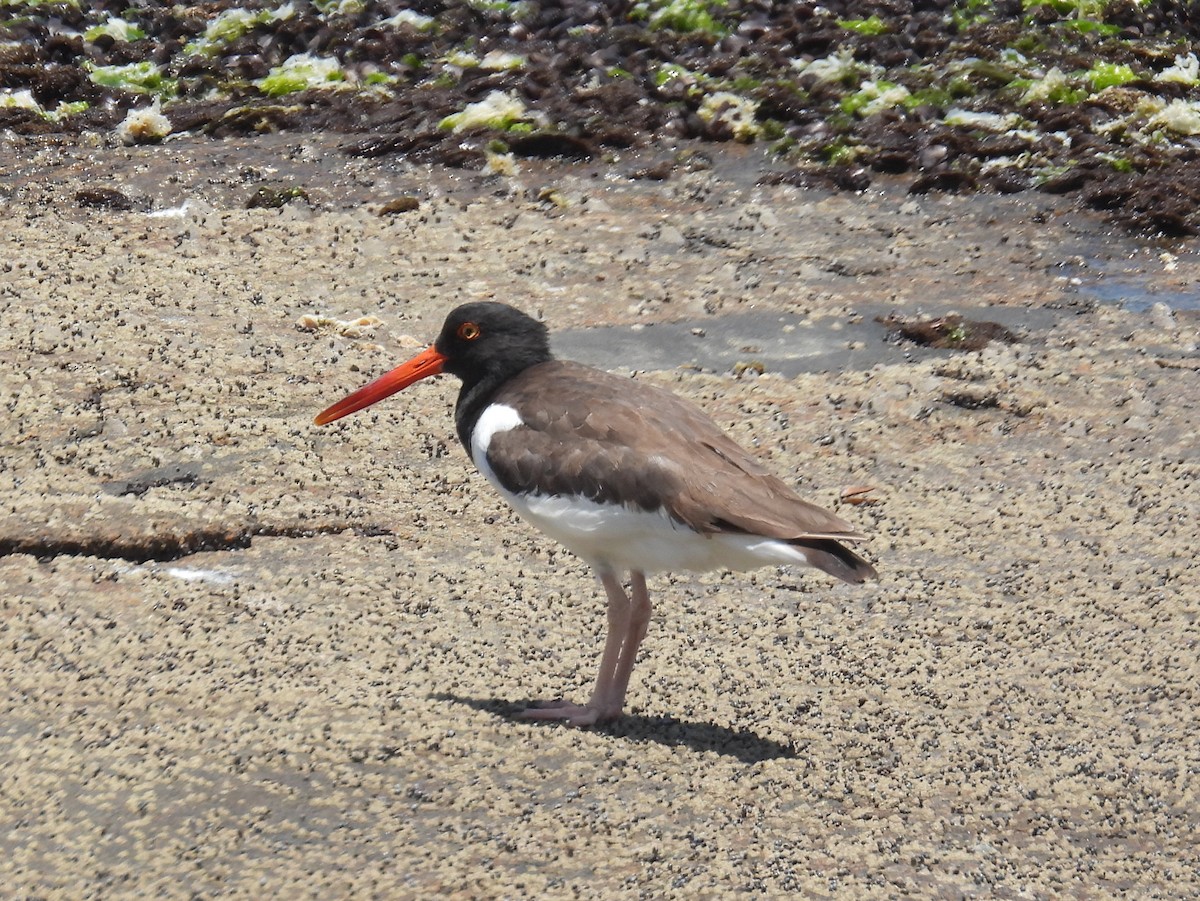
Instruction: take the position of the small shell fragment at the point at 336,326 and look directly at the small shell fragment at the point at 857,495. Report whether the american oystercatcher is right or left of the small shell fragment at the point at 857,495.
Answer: right

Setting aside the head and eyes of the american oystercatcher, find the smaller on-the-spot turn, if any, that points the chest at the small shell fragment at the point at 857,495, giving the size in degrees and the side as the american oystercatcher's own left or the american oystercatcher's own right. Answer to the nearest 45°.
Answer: approximately 135° to the american oystercatcher's own right

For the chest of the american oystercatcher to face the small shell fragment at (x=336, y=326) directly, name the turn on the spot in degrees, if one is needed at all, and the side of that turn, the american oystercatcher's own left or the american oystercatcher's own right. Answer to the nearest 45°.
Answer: approximately 45° to the american oystercatcher's own right

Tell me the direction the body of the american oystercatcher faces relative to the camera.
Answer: to the viewer's left
